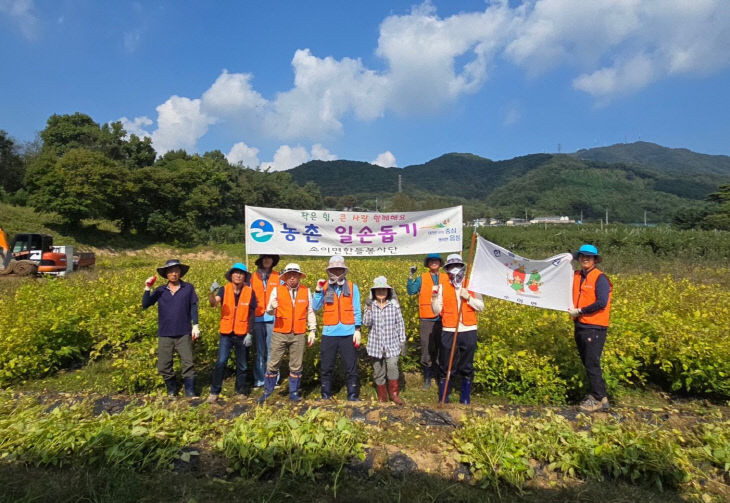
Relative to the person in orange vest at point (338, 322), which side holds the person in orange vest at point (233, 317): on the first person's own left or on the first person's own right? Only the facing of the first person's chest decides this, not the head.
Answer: on the first person's own right

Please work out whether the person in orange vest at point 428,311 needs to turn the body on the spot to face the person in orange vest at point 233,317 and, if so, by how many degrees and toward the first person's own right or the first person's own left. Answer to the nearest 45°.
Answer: approximately 90° to the first person's own right

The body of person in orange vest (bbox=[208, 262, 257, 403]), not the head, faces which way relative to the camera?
toward the camera

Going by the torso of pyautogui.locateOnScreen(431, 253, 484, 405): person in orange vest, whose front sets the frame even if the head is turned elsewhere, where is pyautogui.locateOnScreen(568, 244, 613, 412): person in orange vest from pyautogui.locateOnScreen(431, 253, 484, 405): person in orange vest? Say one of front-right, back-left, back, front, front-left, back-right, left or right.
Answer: left

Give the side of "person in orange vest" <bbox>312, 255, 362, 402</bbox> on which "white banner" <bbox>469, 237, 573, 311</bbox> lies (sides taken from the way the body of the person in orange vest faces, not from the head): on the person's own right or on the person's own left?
on the person's own left

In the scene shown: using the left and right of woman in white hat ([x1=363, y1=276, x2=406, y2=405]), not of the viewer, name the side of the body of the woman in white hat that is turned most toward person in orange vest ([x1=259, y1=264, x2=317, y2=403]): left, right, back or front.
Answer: right

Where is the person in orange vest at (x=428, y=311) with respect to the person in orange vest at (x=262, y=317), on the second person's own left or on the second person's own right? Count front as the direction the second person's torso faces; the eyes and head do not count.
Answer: on the second person's own left

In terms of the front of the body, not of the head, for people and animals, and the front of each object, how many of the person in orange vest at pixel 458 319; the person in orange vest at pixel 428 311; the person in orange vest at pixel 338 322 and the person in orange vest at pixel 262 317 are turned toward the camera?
4

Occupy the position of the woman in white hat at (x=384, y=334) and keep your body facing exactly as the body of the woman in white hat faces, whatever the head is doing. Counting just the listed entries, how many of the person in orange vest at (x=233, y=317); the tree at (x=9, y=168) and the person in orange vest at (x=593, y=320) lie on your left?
1

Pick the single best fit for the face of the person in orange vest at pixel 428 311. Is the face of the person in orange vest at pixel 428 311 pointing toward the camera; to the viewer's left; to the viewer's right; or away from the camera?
toward the camera

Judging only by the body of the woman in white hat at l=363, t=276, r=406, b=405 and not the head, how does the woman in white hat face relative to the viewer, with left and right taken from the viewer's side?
facing the viewer

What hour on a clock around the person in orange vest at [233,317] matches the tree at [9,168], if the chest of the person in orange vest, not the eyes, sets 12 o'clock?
The tree is roughly at 5 o'clock from the person in orange vest.

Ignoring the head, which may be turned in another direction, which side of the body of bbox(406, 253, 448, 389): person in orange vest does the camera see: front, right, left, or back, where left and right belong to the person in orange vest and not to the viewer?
front

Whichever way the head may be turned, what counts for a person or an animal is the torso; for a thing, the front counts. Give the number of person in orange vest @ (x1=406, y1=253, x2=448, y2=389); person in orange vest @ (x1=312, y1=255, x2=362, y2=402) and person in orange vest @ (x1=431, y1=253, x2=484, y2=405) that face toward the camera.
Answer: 3
